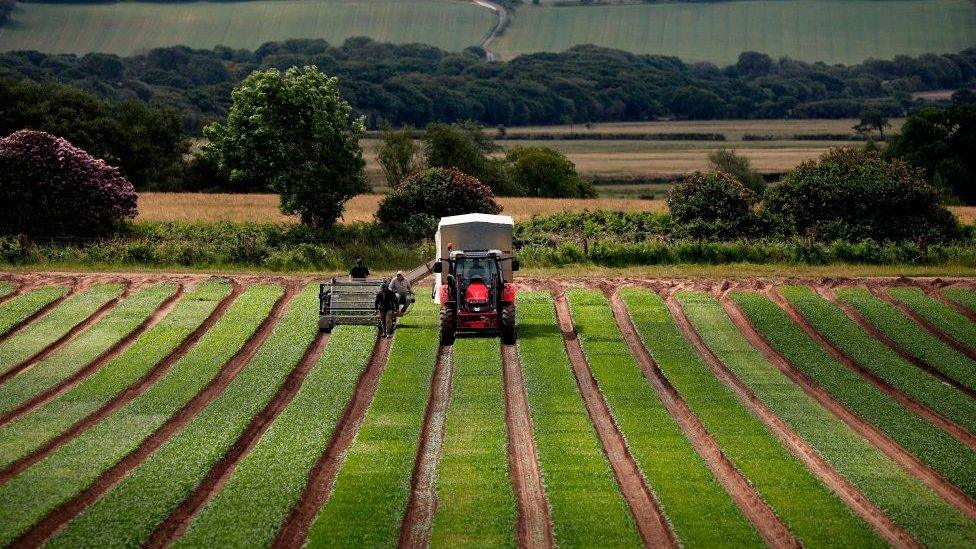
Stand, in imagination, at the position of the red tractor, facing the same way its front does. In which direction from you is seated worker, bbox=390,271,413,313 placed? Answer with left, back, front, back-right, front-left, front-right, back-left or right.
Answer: back-right

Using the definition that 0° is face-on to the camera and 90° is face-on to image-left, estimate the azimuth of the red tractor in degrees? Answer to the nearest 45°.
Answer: approximately 0°

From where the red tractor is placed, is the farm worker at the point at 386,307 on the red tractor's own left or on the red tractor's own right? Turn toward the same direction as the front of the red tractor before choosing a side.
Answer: on the red tractor's own right
